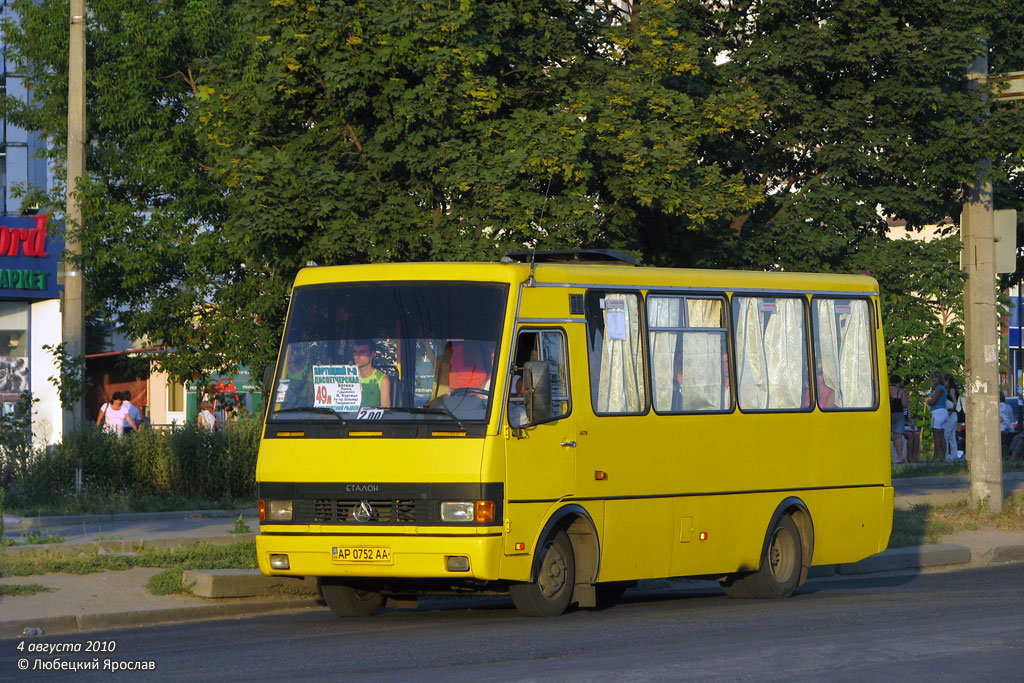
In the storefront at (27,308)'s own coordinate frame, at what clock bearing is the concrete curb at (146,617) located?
The concrete curb is roughly at 12 o'clock from the storefront.

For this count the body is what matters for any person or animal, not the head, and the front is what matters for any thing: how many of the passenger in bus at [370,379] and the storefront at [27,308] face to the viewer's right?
0

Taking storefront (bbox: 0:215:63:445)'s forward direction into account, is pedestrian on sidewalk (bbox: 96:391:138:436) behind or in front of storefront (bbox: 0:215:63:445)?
in front

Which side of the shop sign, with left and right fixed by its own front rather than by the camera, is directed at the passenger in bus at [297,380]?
front

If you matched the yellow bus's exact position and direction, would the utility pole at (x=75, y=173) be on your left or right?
on your right

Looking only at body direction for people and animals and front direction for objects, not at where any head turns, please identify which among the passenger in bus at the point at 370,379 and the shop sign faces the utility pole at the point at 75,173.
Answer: the shop sign

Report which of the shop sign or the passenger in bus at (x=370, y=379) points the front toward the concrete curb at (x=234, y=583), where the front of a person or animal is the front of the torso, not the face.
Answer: the shop sign

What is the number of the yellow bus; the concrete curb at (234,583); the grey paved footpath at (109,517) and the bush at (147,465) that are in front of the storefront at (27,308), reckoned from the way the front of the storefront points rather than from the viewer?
4

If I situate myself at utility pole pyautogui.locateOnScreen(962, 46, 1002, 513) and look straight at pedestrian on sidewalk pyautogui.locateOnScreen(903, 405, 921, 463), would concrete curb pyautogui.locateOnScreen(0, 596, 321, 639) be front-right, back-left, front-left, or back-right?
back-left

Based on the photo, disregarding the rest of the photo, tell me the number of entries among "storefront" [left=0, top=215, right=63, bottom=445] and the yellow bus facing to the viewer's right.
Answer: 0

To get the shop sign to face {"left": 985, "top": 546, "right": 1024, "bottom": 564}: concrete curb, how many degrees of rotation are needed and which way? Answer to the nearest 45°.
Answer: approximately 45° to its left
